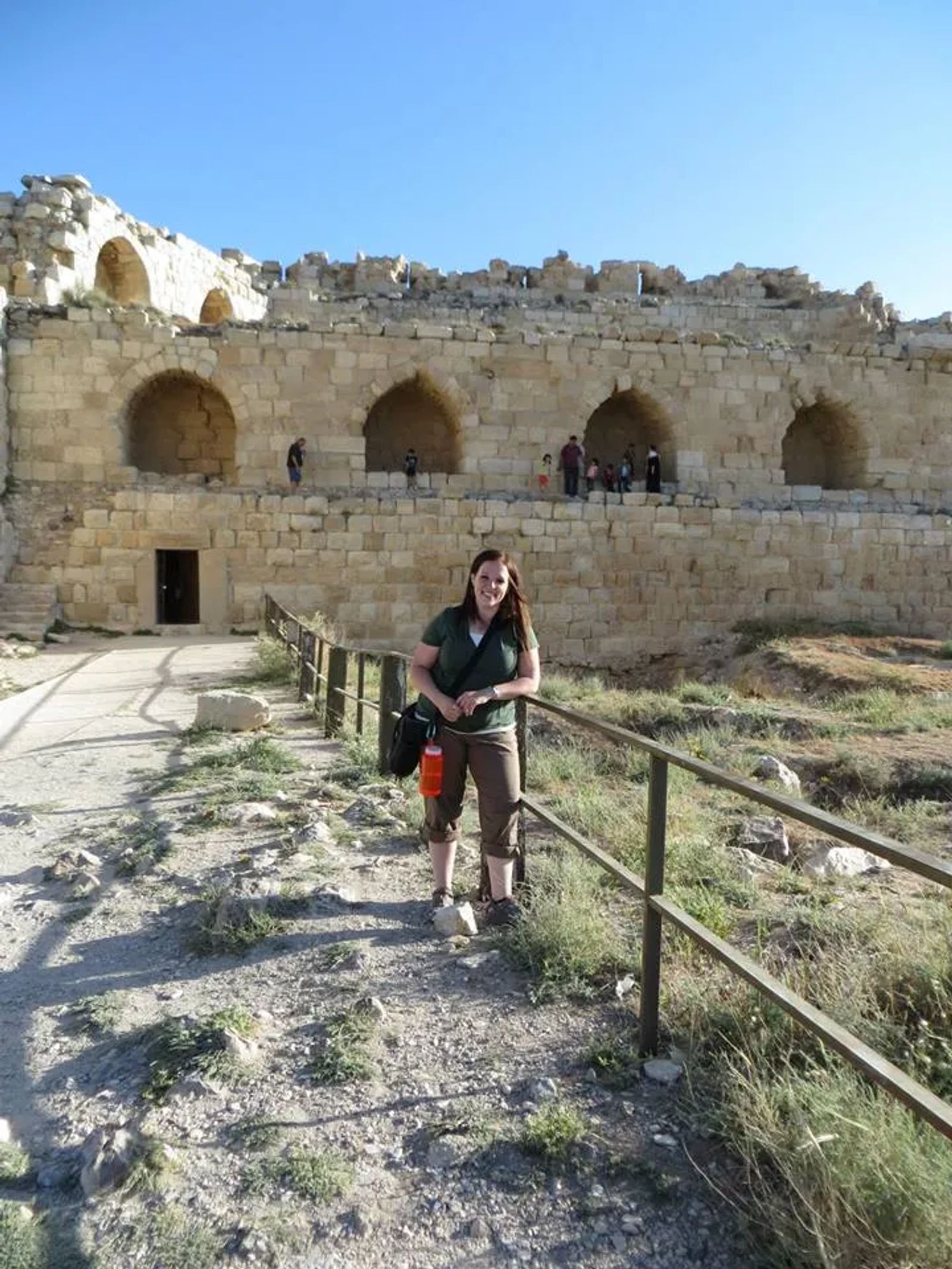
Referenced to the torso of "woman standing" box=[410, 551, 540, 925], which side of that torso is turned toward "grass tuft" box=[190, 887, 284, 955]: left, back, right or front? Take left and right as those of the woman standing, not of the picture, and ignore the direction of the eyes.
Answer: right

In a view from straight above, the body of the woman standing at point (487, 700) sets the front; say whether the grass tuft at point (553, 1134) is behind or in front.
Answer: in front

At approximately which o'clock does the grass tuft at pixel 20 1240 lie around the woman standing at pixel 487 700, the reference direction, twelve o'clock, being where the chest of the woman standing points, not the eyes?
The grass tuft is roughly at 1 o'clock from the woman standing.

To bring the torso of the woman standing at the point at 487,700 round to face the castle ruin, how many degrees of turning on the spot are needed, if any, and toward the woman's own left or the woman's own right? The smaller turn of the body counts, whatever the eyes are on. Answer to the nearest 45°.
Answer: approximately 180°

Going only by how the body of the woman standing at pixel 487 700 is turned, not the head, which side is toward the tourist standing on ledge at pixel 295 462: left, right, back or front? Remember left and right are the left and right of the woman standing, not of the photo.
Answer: back

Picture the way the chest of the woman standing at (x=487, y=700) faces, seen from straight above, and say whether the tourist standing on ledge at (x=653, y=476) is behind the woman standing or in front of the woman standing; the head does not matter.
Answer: behind

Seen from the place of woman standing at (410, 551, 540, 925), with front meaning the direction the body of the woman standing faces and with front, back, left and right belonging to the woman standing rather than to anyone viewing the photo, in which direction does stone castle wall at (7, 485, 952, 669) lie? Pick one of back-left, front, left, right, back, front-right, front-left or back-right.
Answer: back

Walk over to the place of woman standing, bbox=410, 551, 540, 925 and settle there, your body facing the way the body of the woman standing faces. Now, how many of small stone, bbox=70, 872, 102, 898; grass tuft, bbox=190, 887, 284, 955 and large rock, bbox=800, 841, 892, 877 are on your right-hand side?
2

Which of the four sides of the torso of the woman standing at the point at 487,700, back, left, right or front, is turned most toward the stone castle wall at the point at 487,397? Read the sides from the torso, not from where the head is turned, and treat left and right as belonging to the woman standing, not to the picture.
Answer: back

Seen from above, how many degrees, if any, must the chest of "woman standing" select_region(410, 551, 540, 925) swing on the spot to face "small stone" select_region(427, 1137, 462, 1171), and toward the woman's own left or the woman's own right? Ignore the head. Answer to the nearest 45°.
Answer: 0° — they already face it

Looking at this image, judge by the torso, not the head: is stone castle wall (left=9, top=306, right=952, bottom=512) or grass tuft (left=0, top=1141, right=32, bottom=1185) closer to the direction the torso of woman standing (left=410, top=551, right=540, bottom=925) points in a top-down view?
the grass tuft

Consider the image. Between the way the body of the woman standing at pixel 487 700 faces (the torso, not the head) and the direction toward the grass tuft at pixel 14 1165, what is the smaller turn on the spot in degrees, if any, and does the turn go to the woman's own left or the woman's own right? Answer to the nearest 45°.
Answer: approximately 45° to the woman's own right

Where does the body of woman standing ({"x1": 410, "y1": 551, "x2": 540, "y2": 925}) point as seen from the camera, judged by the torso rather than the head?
toward the camera
